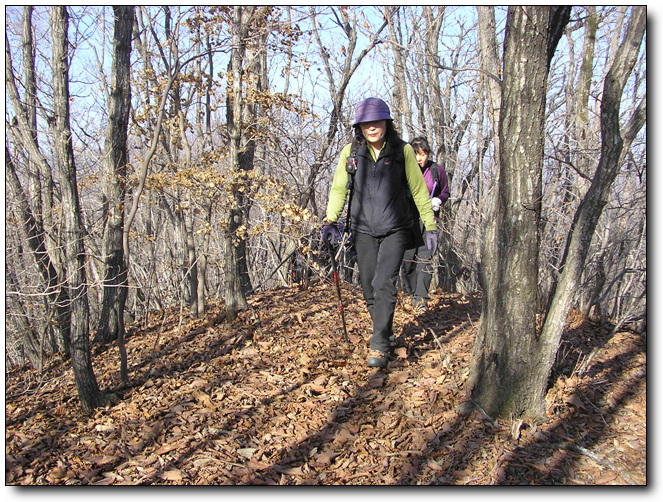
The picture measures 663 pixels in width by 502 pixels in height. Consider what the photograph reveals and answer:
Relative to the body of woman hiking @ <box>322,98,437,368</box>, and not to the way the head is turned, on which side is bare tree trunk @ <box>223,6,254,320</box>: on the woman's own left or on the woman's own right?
on the woman's own right

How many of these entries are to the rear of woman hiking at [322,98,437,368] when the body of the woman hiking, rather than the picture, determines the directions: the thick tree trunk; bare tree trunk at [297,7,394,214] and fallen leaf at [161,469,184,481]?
1

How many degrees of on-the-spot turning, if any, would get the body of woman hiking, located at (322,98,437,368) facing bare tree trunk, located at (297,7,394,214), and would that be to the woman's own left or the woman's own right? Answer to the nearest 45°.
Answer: approximately 180°

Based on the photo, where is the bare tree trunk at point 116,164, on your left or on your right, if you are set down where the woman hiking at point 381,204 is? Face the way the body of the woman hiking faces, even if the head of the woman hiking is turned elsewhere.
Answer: on your right

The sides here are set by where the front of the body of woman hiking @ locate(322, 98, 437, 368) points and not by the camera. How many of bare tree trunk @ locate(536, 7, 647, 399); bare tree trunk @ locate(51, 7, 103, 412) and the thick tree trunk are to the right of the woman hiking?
1

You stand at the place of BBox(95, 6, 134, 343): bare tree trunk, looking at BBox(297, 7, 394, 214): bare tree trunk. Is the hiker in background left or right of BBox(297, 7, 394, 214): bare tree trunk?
right

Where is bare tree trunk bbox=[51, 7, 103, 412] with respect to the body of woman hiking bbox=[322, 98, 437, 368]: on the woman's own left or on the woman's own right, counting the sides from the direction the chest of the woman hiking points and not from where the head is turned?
on the woman's own right

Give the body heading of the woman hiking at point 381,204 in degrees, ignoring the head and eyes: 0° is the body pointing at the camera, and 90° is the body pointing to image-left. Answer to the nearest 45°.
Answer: approximately 0°

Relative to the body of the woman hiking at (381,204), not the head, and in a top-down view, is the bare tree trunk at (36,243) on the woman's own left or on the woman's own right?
on the woman's own right

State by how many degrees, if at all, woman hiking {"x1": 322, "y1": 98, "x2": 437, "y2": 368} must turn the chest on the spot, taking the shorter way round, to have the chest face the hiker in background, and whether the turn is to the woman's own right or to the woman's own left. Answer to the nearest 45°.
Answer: approximately 180°
